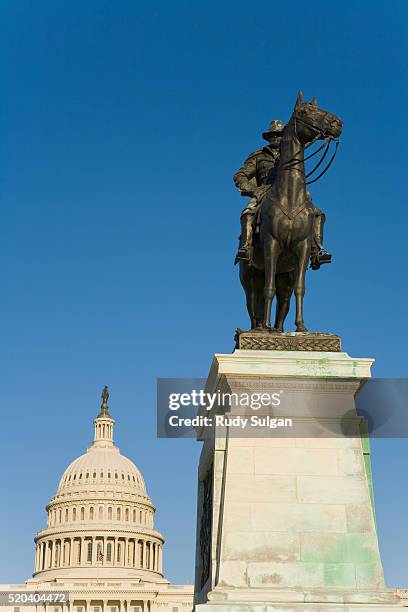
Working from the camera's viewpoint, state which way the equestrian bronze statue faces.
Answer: facing the viewer
